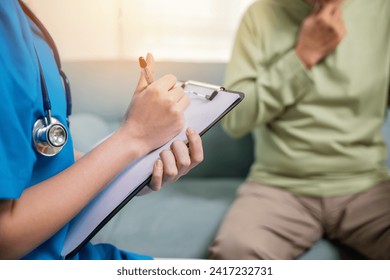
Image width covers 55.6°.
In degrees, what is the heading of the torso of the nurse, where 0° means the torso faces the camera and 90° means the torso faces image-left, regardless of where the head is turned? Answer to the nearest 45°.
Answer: approximately 270°

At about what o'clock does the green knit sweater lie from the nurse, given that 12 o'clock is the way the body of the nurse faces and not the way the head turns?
The green knit sweater is roughly at 11 o'clock from the nurse.

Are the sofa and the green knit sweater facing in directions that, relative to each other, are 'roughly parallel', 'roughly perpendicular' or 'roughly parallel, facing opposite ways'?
roughly parallel

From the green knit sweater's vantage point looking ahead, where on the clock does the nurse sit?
The nurse is roughly at 1 o'clock from the green knit sweater.

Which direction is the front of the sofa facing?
toward the camera

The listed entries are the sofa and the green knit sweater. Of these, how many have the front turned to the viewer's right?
0

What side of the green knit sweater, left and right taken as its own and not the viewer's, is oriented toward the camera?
front
